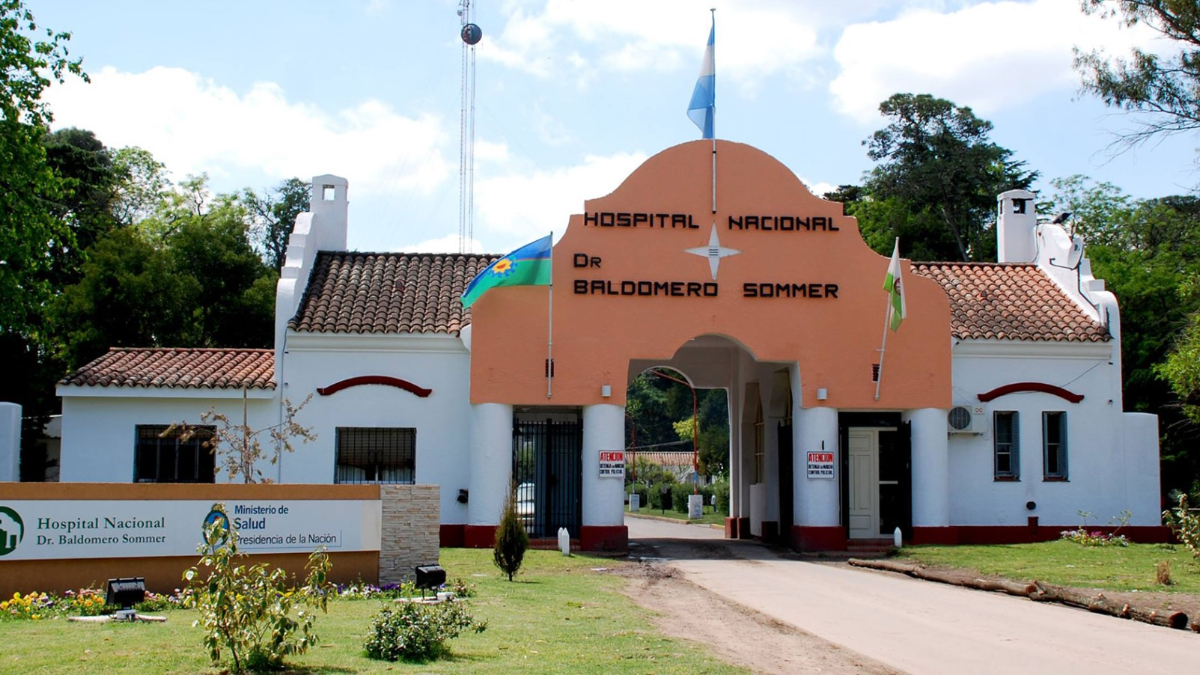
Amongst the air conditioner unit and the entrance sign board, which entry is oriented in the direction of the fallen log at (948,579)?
the air conditioner unit

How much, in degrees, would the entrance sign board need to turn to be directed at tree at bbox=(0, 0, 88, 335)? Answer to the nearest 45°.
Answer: approximately 180°

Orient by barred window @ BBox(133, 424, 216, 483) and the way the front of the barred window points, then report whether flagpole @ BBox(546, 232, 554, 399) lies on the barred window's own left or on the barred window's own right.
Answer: on the barred window's own left

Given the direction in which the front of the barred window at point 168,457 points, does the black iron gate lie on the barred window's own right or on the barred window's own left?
on the barred window's own left

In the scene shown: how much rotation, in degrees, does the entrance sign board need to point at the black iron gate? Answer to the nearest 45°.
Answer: approximately 135° to its left

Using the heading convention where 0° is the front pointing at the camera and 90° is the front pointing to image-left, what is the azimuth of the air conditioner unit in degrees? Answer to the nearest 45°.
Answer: approximately 0°

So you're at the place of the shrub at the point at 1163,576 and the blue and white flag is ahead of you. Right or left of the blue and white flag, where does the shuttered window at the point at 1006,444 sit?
right

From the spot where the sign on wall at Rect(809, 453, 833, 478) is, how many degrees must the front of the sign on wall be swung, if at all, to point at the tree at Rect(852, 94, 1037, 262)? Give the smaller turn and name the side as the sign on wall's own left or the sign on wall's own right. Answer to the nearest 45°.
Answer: approximately 180°

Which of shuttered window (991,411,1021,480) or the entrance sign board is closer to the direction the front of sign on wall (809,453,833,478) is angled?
the entrance sign board
